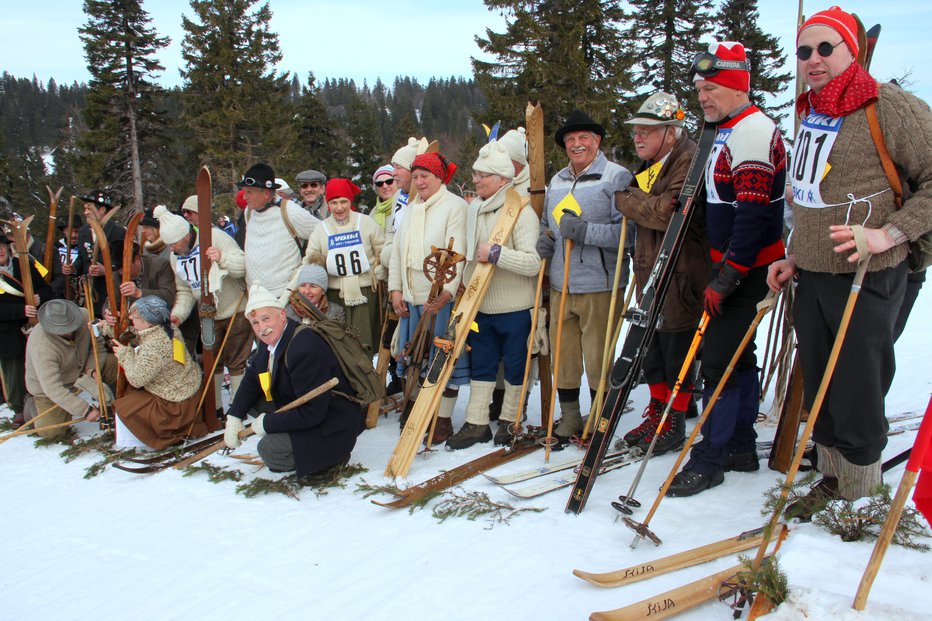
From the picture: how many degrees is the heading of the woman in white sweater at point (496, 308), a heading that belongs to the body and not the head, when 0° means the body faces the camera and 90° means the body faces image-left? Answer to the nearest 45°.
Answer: approximately 45°

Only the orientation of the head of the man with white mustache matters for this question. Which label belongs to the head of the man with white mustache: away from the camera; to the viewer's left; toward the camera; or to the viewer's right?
toward the camera

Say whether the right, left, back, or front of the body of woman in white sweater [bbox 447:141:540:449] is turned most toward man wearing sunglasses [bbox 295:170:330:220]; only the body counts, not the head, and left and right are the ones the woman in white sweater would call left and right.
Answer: right

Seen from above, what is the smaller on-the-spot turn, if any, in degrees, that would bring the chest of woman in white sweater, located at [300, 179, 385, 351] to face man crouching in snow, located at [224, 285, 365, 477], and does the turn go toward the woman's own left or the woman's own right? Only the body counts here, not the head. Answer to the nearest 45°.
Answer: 0° — they already face them

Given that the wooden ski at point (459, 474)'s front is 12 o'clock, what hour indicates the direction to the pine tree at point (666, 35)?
The pine tree is roughly at 5 o'clock from the wooden ski.

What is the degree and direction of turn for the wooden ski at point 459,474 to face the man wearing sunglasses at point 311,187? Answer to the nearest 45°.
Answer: approximately 90° to its right

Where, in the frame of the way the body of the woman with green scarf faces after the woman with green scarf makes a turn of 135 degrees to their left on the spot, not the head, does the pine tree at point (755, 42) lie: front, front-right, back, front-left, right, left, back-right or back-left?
front-left

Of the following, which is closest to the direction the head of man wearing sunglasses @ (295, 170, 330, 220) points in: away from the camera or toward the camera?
toward the camera

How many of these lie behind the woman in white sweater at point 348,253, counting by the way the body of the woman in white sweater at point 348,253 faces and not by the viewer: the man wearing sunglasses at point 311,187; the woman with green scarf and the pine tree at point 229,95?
3

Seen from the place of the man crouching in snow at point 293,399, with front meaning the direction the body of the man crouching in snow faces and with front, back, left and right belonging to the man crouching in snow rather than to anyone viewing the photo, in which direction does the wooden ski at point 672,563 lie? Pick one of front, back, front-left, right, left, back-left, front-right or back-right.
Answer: left

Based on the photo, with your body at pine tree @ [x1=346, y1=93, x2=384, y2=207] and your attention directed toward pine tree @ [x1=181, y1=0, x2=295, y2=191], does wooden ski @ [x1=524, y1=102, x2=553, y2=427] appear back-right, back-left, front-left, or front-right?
front-left

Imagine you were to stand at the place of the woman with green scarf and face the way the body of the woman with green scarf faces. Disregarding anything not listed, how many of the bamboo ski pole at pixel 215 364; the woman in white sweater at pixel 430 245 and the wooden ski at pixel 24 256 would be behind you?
0

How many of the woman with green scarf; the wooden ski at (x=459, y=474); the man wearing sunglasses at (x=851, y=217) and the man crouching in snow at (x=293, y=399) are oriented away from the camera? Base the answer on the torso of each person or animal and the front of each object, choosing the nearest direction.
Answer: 0

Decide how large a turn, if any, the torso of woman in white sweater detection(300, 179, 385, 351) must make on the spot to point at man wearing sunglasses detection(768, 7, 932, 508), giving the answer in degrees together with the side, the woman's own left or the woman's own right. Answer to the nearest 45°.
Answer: approximately 45° to the woman's own left

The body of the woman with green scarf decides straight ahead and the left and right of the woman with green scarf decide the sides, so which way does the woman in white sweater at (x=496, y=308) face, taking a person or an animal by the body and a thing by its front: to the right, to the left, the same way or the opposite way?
the same way

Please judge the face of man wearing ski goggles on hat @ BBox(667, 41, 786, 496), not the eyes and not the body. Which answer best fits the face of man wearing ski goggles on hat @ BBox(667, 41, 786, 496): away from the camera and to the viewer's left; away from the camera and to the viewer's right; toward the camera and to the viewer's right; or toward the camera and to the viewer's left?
toward the camera and to the viewer's left

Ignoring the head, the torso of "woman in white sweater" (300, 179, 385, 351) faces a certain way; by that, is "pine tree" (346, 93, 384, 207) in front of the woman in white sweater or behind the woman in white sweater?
behind

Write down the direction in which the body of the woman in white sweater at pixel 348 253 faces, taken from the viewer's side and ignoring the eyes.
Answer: toward the camera
